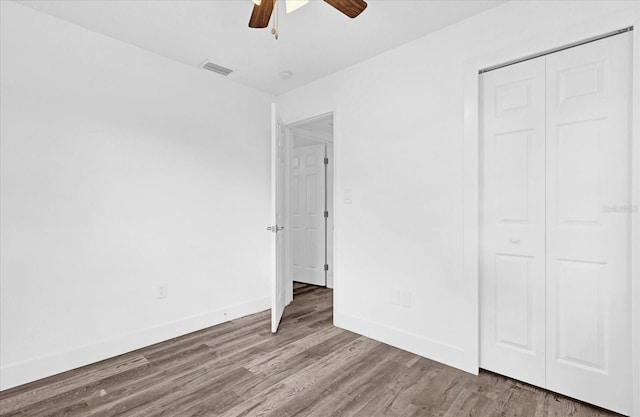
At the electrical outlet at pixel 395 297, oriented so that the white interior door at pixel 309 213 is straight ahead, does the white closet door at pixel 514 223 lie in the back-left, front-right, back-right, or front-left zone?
back-right

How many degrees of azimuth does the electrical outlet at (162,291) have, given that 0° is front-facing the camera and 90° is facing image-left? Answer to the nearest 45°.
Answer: approximately 0°

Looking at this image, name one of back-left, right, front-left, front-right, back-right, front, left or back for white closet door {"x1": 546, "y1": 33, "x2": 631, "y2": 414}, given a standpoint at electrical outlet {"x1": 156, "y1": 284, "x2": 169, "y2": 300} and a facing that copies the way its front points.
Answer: front-left

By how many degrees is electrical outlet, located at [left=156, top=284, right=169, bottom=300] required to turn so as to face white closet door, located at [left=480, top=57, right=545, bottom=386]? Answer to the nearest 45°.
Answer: approximately 45° to its left

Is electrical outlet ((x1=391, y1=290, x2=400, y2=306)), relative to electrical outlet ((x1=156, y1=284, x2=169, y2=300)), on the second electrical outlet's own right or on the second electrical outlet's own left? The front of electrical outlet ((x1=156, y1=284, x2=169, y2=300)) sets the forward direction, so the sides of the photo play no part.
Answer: on the second electrical outlet's own left

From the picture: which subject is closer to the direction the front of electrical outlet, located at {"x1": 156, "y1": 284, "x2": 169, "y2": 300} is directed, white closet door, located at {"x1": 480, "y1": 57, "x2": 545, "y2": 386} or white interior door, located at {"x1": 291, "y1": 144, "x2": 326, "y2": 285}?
the white closet door

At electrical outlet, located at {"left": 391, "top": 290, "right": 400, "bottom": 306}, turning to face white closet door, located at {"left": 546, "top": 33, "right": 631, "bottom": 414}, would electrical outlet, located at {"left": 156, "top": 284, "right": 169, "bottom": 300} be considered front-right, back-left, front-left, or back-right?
back-right
